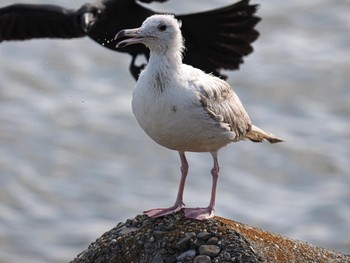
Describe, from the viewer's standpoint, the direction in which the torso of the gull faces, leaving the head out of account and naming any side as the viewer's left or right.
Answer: facing the viewer and to the left of the viewer

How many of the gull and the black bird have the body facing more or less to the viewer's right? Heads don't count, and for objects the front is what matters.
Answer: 0

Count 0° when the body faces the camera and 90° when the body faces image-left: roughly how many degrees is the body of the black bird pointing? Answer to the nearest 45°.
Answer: approximately 45°

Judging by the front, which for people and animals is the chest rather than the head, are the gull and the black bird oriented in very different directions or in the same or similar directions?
same or similar directions
